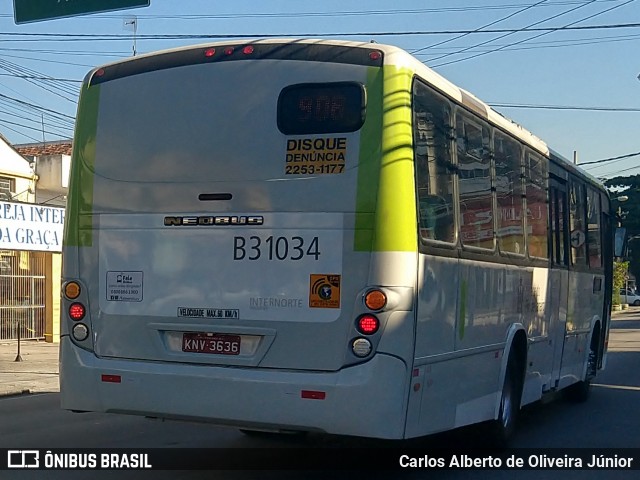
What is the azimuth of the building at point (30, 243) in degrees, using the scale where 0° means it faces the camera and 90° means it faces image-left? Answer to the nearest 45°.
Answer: approximately 0°

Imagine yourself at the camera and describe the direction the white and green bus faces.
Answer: facing away from the viewer and to the right of the viewer

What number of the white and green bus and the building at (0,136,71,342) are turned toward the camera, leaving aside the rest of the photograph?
1

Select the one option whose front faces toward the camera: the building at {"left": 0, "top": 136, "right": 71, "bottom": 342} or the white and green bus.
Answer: the building

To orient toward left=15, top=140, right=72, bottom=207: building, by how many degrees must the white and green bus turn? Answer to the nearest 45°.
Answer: approximately 45° to its left

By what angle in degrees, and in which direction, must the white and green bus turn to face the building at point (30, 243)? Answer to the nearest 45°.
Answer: approximately 90° to its left

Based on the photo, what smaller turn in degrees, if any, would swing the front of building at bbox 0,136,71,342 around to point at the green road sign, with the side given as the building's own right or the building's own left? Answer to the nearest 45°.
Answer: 0° — it already faces it

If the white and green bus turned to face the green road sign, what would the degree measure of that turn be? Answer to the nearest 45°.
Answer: approximately 90° to its left

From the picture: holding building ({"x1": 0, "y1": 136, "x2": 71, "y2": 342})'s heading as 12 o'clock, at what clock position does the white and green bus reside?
The white and green bus is roughly at 12 o'clock from the building.
